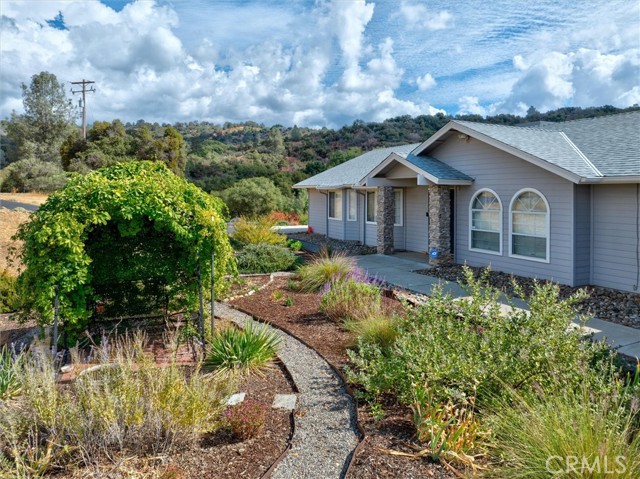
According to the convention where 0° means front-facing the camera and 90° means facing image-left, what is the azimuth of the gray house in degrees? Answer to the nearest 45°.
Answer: approximately 45°

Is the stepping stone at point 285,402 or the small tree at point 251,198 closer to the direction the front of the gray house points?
the stepping stone

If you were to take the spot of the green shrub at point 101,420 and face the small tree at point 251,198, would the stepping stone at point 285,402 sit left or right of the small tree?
right

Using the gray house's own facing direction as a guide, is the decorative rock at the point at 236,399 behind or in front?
in front

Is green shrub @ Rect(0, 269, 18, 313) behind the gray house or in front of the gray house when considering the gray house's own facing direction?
in front

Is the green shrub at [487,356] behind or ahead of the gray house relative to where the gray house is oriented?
ahead

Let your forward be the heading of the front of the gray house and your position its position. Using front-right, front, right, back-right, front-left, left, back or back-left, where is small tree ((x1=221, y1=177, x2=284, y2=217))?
right
